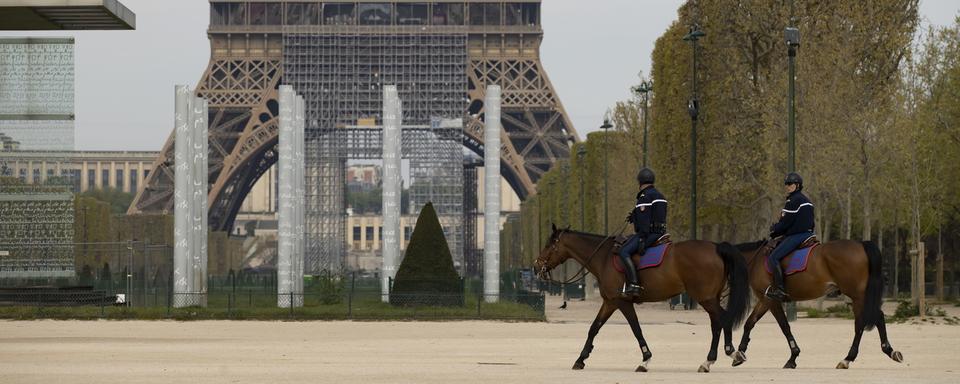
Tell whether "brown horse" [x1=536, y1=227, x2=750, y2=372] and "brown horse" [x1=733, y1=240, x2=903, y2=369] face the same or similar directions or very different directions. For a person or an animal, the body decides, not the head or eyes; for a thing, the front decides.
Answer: same or similar directions

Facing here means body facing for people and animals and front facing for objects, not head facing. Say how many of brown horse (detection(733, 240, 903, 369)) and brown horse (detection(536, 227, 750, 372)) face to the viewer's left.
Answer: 2

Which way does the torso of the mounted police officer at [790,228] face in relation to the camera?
to the viewer's left

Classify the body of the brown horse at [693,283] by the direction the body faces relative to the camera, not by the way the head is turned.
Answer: to the viewer's left

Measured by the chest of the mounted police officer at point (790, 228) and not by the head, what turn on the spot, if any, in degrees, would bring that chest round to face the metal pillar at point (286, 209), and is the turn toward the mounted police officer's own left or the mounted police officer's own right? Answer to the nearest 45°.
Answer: approximately 45° to the mounted police officer's own right

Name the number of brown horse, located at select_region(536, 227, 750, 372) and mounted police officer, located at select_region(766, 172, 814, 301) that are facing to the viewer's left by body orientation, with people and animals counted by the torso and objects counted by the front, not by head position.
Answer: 2

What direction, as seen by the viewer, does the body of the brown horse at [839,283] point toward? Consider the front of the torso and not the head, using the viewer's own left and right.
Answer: facing to the left of the viewer

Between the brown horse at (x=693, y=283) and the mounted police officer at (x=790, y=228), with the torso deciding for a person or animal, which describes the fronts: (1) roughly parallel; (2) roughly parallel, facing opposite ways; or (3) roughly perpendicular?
roughly parallel

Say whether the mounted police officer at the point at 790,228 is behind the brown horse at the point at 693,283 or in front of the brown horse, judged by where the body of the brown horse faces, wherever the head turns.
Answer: behind
